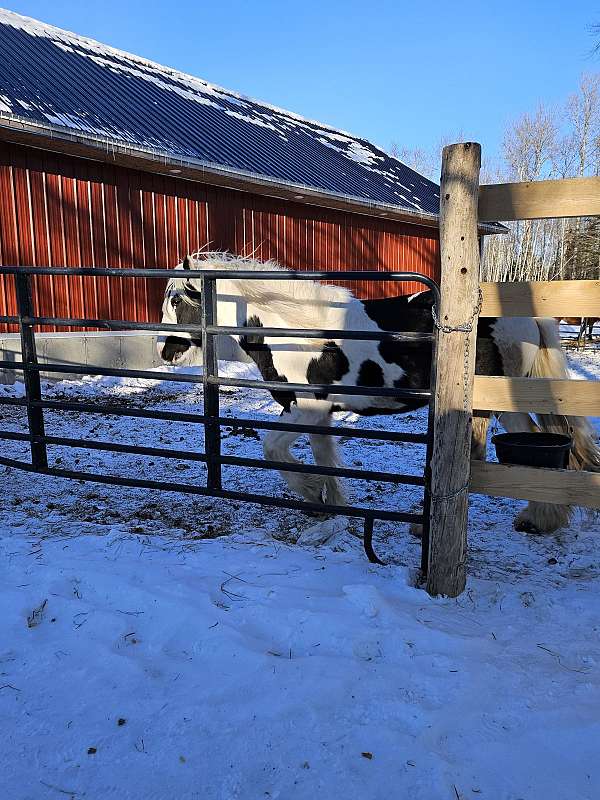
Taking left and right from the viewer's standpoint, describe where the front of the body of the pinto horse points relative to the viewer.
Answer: facing to the left of the viewer

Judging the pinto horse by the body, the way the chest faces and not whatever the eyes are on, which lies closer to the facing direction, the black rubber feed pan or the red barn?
the red barn

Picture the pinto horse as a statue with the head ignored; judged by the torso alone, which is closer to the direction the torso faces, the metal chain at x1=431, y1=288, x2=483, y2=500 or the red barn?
the red barn

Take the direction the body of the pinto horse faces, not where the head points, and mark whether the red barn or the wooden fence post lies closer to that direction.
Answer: the red barn

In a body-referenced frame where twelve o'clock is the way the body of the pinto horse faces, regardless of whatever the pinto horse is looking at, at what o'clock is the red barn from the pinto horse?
The red barn is roughly at 2 o'clock from the pinto horse.

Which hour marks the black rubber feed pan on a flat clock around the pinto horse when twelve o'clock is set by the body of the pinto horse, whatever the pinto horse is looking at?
The black rubber feed pan is roughly at 7 o'clock from the pinto horse.

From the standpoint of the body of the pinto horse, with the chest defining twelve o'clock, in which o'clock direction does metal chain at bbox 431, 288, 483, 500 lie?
The metal chain is roughly at 8 o'clock from the pinto horse.

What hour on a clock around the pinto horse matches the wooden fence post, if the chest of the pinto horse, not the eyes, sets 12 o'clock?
The wooden fence post is roughly at 8 o'clock from the pinto horse.

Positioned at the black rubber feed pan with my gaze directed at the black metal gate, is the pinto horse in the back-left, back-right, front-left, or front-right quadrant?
front-right
